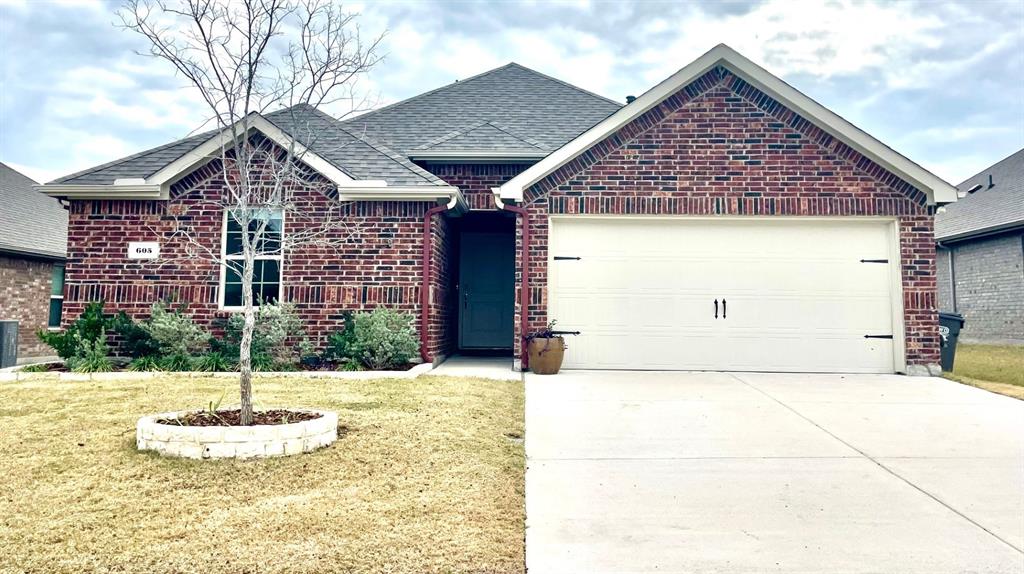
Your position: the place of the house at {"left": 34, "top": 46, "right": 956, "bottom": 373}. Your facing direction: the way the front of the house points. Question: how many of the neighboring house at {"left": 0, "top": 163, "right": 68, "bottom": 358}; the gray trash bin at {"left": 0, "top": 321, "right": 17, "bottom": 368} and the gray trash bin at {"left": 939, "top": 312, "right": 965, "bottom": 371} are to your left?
1

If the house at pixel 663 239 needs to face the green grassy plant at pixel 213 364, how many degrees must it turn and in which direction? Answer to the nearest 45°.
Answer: approximately 90° to its right

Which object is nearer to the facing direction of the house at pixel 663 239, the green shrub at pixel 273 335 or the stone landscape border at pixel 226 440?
the stone landscape border

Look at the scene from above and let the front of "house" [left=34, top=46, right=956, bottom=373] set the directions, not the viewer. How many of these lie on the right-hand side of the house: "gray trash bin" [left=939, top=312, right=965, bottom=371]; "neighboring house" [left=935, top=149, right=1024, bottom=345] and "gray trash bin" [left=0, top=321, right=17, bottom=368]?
1

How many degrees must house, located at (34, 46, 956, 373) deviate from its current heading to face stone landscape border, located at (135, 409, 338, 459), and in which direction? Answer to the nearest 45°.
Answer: approximately 45° to its right

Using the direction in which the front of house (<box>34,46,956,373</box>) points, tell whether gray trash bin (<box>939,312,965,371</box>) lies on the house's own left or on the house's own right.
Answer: on the house's own left

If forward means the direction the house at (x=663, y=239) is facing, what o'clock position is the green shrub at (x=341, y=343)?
The green shrub is roughly at 3 o'clock from the house.

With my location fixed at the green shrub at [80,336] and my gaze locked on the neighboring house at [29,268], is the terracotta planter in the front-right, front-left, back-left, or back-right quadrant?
back-right

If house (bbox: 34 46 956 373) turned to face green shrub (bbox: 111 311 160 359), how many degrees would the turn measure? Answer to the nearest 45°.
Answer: approximately 90° to its right

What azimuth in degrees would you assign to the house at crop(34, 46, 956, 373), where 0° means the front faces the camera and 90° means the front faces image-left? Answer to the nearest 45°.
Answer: approximately 0°

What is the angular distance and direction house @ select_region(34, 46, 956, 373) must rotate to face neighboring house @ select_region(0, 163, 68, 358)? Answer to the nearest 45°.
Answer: approximately 90° to its right

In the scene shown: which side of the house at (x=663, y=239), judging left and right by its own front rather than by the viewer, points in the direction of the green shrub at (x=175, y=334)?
right

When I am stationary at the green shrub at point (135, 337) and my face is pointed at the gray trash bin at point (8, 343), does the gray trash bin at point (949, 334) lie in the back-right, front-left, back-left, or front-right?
back-right

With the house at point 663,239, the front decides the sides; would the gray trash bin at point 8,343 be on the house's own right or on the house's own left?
on the house's own right
